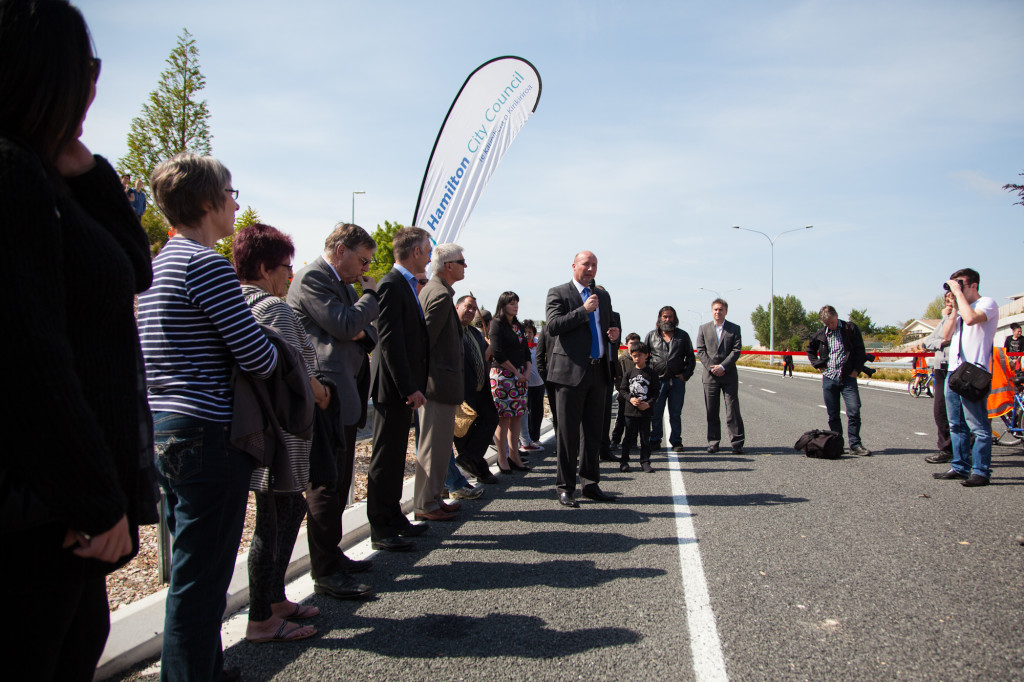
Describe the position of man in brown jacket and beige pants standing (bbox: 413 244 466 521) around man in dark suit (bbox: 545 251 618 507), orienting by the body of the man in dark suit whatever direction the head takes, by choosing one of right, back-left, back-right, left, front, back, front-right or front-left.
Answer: right

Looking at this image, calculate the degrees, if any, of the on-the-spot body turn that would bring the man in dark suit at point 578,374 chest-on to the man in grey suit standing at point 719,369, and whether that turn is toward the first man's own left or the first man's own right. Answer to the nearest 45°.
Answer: approximately 90° to the first man's own left

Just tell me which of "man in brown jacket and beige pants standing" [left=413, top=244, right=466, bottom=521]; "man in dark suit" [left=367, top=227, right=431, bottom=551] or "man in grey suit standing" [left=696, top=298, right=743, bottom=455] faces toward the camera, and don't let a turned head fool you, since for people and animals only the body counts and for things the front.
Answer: "man in grey suit standing" [left=696, top=298, right=743, bottom=455]

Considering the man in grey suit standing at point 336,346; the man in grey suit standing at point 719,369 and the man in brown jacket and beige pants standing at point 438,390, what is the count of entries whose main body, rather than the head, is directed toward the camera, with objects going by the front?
1

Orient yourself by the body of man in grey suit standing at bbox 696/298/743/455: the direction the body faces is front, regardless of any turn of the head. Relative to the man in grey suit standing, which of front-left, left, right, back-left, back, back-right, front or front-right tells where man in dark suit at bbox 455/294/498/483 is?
front-right

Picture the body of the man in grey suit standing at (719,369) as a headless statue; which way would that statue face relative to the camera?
toward the camera

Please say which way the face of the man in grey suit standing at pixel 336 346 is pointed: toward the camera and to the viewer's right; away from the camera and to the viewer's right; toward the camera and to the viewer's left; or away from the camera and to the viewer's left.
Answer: toward the camera and to the viewer's right

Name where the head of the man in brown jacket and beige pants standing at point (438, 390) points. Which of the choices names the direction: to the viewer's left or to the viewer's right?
to the viewer's right

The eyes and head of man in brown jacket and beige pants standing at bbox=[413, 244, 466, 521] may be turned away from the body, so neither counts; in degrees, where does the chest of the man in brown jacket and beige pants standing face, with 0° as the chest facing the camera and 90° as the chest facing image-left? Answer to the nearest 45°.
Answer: approximately 270°

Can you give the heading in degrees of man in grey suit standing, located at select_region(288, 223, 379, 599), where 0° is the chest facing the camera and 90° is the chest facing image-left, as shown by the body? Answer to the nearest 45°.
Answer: approximately 270°

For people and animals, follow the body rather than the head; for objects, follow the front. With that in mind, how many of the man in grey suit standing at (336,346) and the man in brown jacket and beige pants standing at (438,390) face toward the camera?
0

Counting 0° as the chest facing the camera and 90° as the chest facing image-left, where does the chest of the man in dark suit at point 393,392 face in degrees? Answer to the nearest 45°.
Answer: approximately 270°

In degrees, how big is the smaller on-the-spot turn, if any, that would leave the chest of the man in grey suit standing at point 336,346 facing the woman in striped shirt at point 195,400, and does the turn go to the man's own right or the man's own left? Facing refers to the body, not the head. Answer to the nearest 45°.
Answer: approximately 90° to the man's own right

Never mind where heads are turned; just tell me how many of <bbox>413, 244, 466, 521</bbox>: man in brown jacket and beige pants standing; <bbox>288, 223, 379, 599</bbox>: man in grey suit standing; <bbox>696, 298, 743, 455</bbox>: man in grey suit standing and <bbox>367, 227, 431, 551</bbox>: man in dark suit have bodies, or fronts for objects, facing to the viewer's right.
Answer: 3

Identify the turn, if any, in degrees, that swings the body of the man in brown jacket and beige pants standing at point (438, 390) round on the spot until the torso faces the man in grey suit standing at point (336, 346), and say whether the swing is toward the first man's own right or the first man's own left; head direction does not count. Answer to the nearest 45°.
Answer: approximately 135° to the first man's own right
